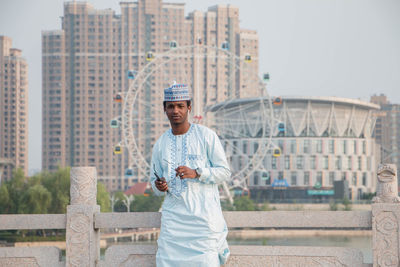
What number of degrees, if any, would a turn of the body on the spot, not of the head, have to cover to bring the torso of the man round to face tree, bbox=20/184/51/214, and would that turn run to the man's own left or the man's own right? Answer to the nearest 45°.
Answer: approximately 135° to the man's own right

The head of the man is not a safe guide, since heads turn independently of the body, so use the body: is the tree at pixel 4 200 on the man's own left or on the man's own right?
on the man's own right

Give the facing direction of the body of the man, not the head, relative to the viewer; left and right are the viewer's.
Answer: facing the viewer and to the left of the viewer

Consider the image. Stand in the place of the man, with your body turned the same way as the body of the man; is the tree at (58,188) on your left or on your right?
on your right

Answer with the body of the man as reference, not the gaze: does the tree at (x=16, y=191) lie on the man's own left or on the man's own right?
on the man's own right
